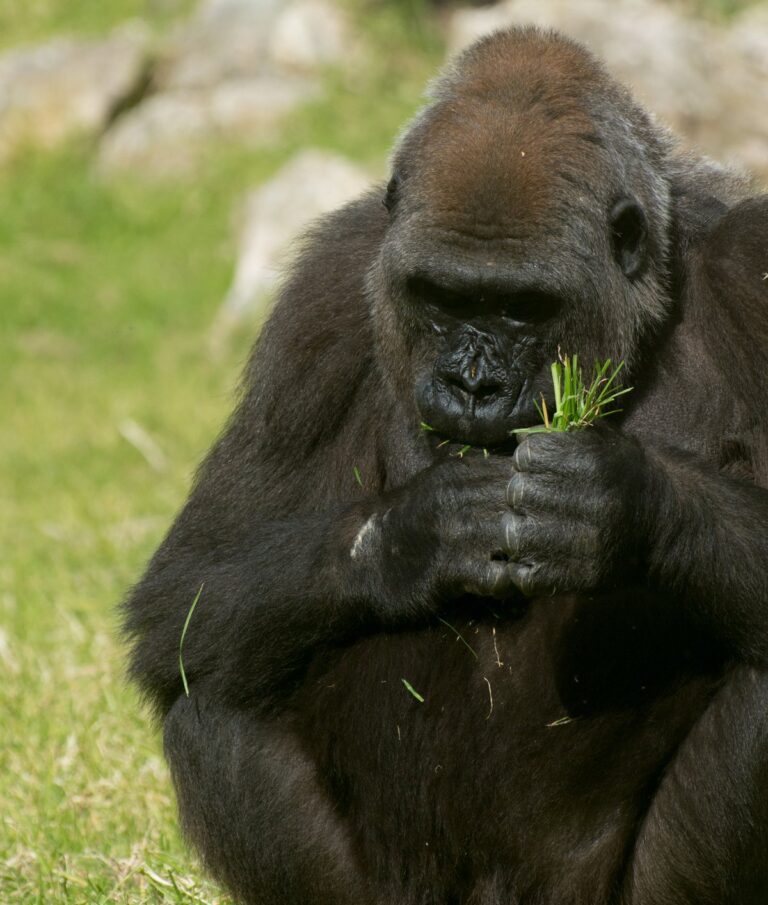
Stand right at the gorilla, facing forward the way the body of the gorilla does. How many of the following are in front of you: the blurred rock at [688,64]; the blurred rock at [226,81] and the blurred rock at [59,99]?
0

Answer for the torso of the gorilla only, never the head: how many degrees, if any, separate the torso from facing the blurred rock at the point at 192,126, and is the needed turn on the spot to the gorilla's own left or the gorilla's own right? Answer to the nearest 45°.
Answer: approximately 180°

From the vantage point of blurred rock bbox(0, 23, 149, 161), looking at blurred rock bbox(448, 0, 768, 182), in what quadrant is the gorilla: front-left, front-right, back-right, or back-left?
front-right

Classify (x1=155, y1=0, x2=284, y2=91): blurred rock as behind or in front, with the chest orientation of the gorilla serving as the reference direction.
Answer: behind

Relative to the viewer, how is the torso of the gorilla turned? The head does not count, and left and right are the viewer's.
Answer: facing the viewer

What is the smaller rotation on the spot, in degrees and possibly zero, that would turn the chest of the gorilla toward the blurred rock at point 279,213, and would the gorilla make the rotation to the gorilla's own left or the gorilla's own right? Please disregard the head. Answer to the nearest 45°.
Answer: approximately 180°

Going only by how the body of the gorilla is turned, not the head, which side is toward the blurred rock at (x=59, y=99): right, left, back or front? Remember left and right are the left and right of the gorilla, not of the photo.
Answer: back

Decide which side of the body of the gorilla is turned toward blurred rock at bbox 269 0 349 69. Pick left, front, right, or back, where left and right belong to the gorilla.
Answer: back

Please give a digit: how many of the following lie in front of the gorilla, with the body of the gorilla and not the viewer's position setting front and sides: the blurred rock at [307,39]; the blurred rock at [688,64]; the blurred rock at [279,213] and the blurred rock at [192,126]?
0

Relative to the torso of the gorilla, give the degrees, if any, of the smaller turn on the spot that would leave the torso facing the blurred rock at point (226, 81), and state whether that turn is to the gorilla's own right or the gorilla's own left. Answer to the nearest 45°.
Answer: approximately 180°

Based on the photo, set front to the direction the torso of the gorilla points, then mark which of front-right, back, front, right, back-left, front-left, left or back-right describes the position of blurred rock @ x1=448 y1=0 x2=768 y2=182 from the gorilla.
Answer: back
